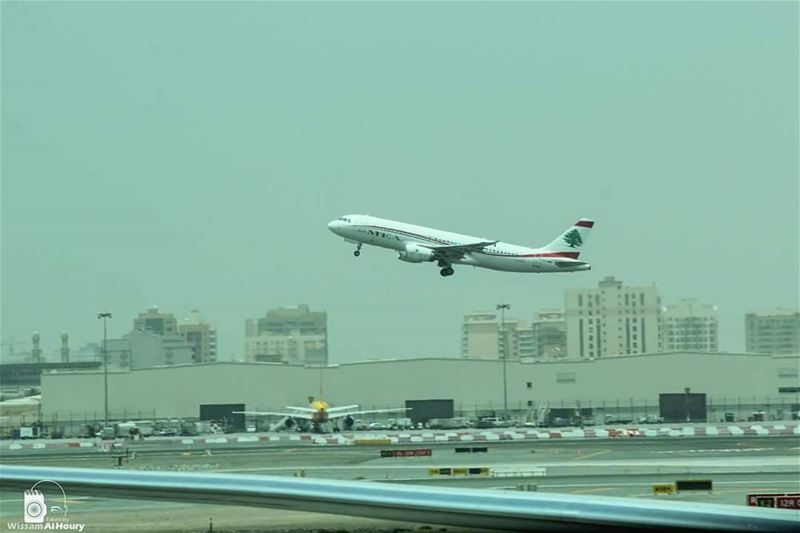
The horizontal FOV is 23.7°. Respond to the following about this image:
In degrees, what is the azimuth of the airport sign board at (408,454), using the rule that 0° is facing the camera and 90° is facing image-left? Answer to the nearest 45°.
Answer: approximately 0°

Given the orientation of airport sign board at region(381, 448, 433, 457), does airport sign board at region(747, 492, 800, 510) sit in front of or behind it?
in front
